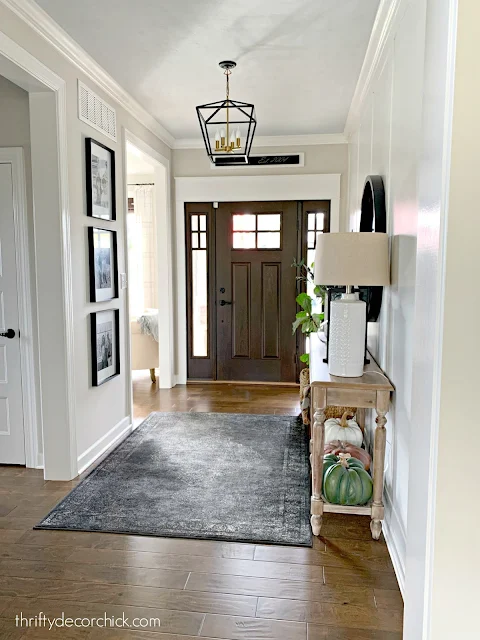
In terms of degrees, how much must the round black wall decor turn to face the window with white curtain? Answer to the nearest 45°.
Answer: approximately 45° to its right

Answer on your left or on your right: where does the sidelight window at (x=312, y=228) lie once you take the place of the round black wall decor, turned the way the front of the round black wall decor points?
on your right

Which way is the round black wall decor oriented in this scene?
to the viewer's left

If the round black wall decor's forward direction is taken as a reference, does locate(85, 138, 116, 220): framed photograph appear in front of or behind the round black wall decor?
in front

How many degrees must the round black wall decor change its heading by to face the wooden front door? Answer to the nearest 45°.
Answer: approximately 45° to its right
